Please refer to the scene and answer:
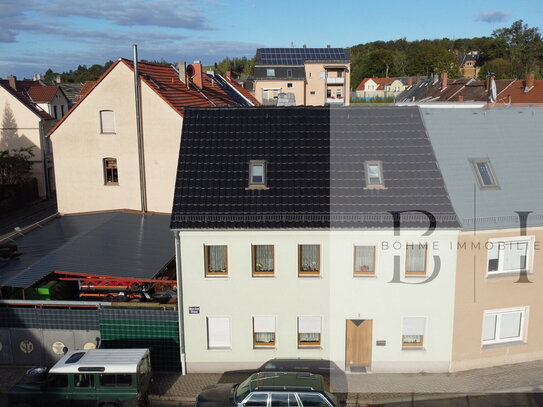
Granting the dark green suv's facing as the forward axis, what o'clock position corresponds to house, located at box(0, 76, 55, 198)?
The house is roughly at 3 o'clock from the dark green suv.

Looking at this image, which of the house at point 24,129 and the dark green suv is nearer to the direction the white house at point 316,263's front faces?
the dark green suv

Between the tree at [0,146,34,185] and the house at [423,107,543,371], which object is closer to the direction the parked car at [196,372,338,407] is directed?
the tree

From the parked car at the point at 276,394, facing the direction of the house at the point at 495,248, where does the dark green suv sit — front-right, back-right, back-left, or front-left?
back-left

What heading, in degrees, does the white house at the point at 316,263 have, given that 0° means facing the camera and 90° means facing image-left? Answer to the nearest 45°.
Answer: approximately 0°

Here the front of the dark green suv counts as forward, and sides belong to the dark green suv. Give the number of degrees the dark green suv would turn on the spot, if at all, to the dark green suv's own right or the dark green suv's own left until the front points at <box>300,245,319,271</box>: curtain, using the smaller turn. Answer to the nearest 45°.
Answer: approximately 180°
